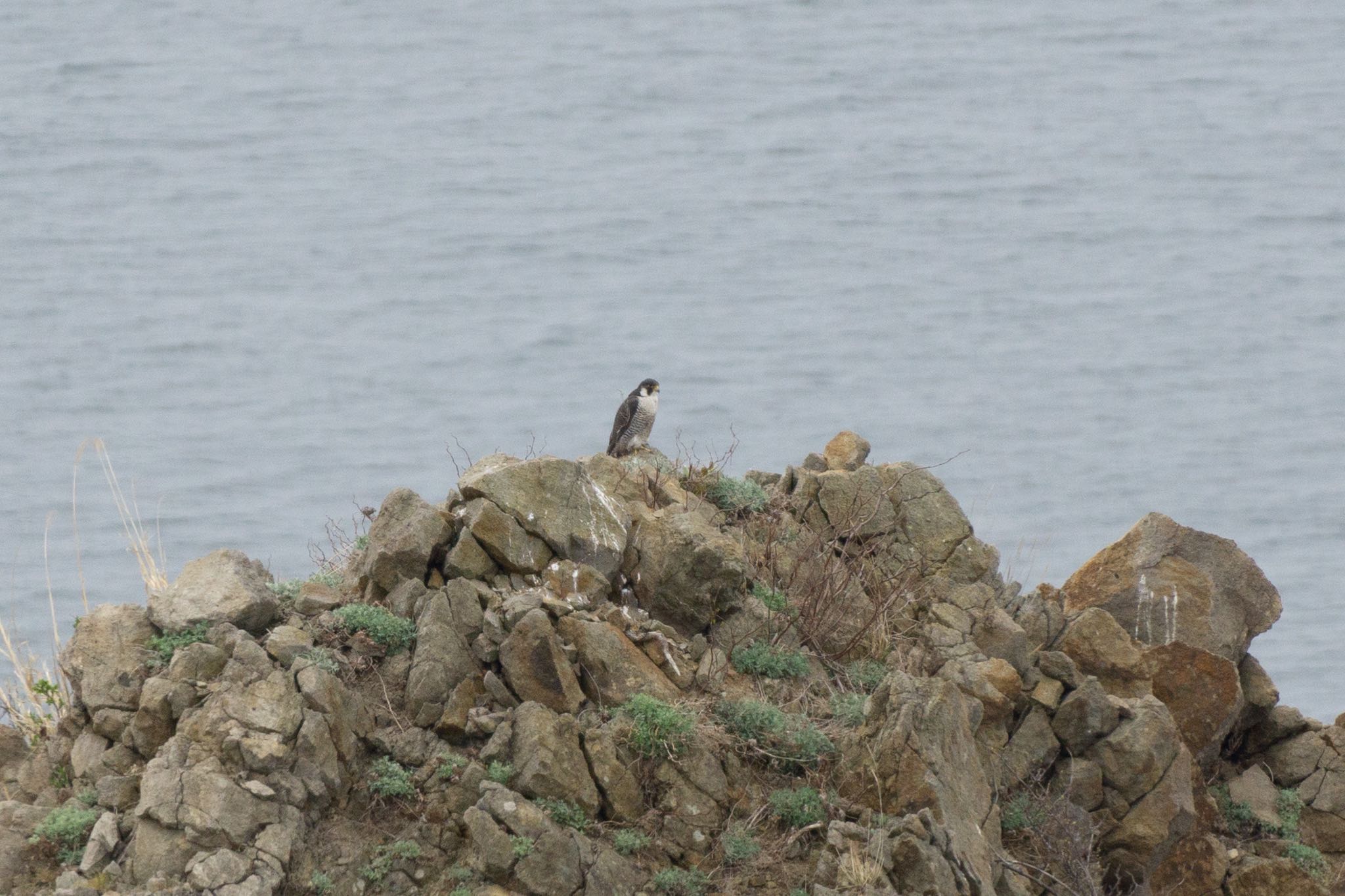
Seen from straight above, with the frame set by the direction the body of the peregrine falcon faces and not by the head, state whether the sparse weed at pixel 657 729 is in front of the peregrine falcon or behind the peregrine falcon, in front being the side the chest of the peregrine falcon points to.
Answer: in front

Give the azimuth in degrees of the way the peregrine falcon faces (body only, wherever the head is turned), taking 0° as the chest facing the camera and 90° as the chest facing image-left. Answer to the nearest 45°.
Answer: approximately 315°

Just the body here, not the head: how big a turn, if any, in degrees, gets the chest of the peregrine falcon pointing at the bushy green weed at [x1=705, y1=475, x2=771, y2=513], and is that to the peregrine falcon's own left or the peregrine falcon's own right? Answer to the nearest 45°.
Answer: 0° — it already faces it

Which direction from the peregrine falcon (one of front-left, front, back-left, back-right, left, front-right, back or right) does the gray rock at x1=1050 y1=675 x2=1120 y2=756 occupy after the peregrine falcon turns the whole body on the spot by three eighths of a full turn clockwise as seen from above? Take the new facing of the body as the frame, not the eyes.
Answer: back-left

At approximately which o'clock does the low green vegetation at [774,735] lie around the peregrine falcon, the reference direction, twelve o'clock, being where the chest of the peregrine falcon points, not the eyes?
The low green vegetation is roughly at 1 o'clock from the peregrine falcon.

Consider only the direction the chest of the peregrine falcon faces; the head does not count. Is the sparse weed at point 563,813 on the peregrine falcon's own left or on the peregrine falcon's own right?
on the peregrine falcon's own right

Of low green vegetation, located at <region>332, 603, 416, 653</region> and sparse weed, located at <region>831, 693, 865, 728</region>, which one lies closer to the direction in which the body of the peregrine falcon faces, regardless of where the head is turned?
the sparse weed

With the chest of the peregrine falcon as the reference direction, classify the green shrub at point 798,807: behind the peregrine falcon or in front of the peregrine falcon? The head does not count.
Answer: in front

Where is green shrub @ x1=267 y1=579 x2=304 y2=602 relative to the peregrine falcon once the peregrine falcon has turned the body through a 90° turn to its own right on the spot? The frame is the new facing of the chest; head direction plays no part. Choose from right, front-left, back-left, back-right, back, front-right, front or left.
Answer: front

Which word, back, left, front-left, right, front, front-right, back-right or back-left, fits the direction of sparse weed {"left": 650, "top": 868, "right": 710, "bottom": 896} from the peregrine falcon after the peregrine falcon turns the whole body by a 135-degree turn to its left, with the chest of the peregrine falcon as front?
back

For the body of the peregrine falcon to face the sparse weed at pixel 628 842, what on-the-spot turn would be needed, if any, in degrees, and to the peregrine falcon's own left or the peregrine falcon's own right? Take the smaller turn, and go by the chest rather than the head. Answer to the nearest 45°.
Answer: approximately 45° to the peregrine falcon's own right

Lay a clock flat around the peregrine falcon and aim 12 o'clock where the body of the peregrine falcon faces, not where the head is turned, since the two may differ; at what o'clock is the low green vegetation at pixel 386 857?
The low green vegetation is roughly at 2 o'clock from the peregrine falcon.

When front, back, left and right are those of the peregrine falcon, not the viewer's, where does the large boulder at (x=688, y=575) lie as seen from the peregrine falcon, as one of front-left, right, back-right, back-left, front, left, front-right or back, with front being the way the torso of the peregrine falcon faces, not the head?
front-right

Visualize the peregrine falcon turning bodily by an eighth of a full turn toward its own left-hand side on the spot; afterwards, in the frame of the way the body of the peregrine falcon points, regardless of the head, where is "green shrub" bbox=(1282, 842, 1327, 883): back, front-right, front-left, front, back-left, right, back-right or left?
front-right

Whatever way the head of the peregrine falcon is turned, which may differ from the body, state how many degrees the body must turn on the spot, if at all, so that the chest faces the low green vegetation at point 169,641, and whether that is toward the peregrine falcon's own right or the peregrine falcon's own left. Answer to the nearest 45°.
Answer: approximately 90° to the peregrine falcon's own right

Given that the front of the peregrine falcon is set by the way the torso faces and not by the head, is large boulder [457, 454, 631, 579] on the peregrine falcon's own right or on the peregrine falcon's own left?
on the peregrine falcon's own right
